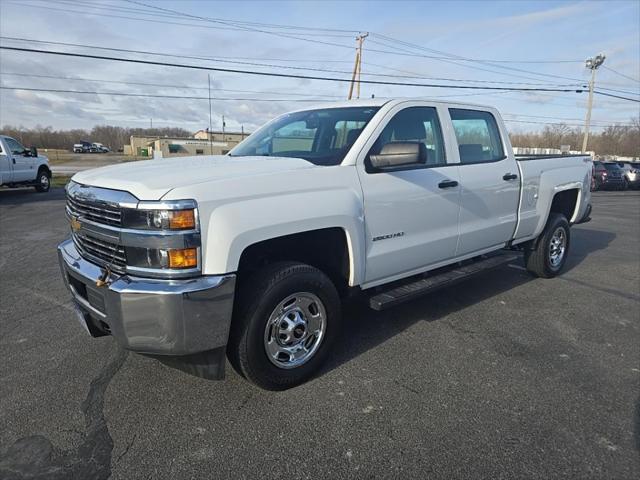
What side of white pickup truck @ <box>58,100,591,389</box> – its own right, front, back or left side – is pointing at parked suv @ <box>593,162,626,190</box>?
back

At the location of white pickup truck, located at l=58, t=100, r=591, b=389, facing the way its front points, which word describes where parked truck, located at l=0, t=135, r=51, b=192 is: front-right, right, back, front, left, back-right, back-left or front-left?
right

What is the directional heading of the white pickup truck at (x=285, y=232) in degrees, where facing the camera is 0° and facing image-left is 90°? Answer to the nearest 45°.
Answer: approximately 45°

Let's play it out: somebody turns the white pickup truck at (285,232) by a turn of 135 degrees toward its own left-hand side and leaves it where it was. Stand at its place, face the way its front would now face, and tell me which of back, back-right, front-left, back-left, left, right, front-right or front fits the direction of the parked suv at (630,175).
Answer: front-left
